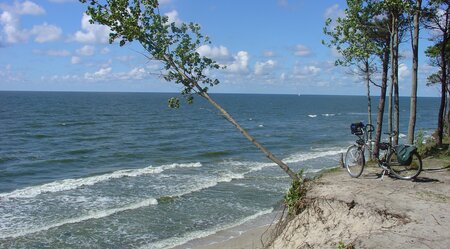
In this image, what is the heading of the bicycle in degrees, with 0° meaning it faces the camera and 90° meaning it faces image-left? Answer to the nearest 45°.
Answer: approximately 90°

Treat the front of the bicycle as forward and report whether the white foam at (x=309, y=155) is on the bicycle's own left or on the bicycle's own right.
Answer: on the bicycle's own right

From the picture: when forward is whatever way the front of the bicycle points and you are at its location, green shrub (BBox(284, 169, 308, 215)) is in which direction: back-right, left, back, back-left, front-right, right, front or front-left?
front-left

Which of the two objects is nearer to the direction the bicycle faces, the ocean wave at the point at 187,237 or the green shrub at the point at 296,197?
the ocean wave

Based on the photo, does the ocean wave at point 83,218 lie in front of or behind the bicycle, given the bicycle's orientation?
in front

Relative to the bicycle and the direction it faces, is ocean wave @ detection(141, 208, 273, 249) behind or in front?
in front
